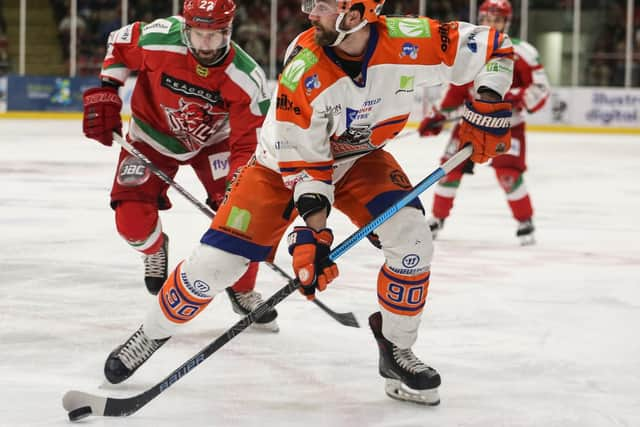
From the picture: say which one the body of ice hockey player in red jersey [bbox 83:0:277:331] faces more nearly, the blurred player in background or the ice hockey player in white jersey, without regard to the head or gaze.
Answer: the ice hockey player in white jersey

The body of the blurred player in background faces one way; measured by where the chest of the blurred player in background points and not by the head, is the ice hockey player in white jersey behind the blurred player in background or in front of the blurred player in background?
in front

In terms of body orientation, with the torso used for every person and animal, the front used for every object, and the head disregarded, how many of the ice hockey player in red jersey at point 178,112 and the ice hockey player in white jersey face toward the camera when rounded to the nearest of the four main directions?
2

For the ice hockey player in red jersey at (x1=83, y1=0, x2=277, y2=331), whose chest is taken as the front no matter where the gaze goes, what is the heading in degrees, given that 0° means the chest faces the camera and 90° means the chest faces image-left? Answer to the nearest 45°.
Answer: approximately 0°

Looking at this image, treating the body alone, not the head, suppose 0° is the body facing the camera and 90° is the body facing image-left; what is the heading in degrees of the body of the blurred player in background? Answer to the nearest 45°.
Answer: approximately 45°

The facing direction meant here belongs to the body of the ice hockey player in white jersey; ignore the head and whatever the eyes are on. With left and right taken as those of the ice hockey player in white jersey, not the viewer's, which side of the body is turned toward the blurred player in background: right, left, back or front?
back

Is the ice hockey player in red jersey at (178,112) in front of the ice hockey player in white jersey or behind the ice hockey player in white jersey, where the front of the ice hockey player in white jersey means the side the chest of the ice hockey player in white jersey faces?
behind

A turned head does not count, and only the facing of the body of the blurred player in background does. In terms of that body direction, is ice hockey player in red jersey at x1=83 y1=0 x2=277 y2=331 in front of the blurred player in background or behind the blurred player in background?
in front
